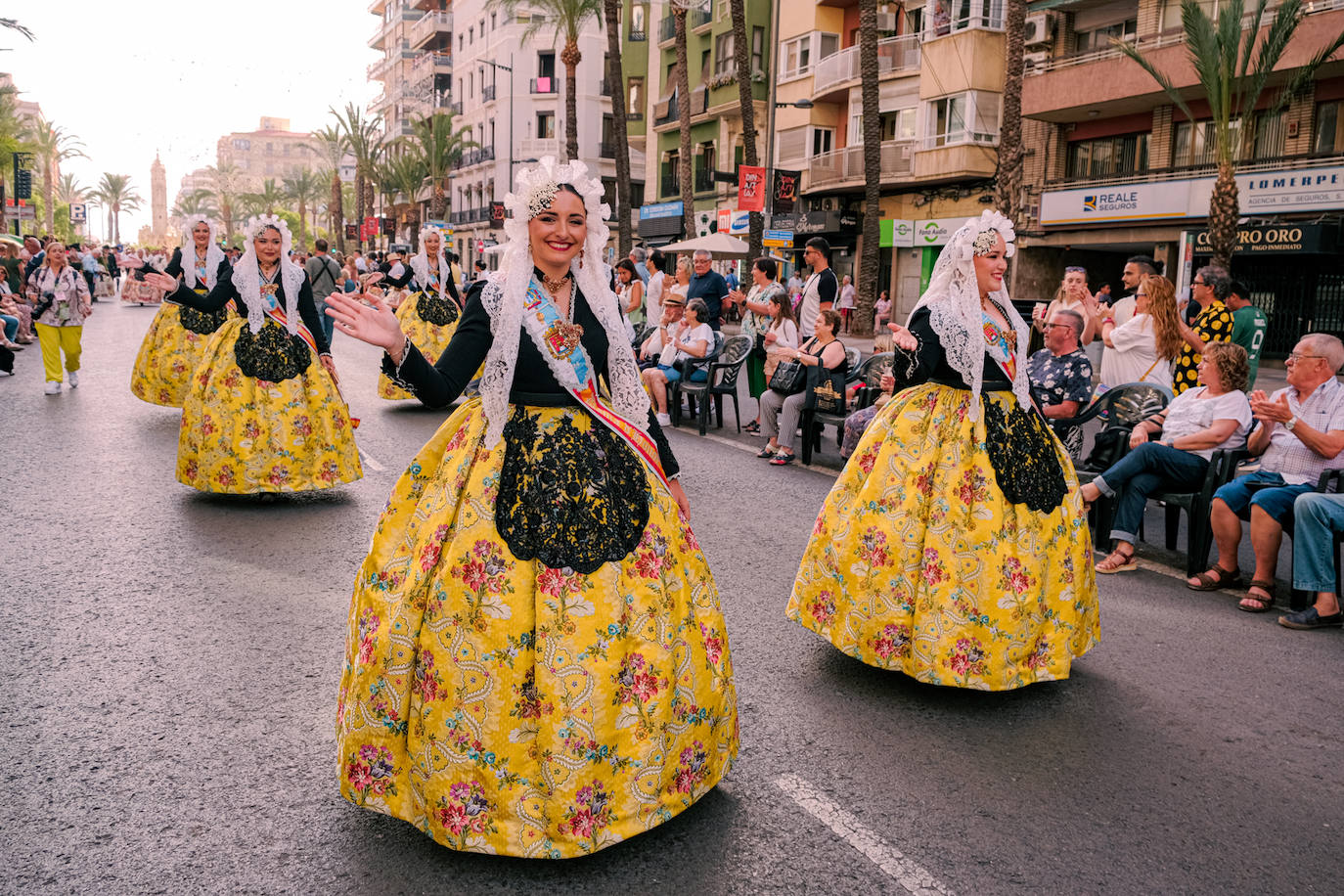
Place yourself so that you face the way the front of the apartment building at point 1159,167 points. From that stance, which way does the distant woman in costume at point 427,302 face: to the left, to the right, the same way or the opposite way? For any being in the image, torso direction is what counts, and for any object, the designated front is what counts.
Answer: to the left

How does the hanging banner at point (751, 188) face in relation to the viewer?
toward the camera

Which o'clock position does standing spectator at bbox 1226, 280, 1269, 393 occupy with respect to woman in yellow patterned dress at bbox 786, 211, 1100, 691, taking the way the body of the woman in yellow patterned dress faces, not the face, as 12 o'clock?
The standing spectator is roughly at 8 o'clock from the woman in yellow patterned dress.

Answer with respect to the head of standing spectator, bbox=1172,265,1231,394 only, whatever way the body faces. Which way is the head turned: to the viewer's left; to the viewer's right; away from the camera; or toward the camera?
to the viewer's left

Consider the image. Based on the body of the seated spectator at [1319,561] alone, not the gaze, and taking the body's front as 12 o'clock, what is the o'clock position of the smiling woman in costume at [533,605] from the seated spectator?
The smiling woman in costume is roughly at 12 o'clock from the seated spectator.

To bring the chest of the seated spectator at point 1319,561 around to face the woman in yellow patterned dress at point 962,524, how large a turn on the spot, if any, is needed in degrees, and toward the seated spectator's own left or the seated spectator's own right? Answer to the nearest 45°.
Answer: approximately 45° to the seated spectator's own left

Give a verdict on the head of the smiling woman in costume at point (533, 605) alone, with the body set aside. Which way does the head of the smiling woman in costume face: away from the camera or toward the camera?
toward the camera

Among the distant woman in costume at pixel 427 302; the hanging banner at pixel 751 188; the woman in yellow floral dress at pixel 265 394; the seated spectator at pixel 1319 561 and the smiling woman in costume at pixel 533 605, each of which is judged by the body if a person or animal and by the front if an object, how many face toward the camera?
4

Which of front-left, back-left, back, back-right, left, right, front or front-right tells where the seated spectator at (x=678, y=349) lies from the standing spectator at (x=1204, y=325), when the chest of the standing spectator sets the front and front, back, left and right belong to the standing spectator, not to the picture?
front

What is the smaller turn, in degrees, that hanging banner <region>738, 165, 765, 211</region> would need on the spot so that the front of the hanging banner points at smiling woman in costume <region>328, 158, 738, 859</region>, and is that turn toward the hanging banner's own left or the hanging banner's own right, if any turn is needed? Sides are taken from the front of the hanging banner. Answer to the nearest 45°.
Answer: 0° — it already faces them

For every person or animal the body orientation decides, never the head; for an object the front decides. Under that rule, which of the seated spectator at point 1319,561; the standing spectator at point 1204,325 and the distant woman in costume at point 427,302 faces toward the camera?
the distant woman in costume

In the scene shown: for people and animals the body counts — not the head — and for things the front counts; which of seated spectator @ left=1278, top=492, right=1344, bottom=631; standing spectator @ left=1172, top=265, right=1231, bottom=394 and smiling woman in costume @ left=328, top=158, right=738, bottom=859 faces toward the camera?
the smiling woman in costume

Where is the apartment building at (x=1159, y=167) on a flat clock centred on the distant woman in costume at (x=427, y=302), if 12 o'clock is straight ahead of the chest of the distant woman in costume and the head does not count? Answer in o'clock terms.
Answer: The apartment building is roughly at 8 o'clock from the distant woman in costume.

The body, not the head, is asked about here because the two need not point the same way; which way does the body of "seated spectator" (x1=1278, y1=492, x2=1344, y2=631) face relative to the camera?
to the viewer's left

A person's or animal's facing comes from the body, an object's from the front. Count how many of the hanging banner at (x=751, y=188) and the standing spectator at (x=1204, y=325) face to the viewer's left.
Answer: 1

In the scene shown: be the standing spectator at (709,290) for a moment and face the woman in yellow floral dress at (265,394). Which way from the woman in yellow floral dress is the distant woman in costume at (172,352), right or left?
right
